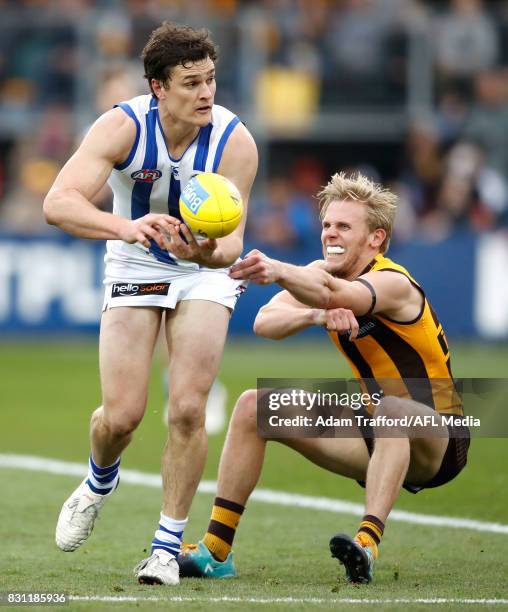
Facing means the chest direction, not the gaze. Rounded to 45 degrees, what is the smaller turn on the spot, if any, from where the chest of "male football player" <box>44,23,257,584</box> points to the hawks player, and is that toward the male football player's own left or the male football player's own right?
approximately 90° to the male football player's own left

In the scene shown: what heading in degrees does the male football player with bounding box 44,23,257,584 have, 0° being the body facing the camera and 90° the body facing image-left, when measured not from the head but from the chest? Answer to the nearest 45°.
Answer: approximately 0°
